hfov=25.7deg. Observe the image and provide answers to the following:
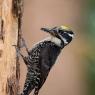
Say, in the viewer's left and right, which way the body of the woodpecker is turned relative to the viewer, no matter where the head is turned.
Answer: facing to the left of the viewer

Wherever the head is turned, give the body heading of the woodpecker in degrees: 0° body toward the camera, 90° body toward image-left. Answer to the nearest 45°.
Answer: approximately 90°
